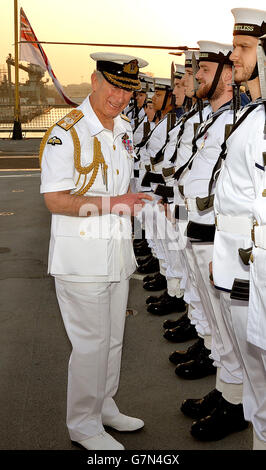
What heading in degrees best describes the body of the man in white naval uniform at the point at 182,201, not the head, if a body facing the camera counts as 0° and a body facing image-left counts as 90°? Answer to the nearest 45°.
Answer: approximately 45°

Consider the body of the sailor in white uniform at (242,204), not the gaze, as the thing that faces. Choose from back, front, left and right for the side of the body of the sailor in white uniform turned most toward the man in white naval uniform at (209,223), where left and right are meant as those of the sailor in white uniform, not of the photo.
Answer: right

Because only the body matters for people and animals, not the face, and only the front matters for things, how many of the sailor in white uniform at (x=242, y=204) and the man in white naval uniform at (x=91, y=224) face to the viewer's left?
1

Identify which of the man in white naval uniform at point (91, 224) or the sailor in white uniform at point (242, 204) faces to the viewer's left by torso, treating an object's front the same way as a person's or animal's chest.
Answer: the sailor in white uniform

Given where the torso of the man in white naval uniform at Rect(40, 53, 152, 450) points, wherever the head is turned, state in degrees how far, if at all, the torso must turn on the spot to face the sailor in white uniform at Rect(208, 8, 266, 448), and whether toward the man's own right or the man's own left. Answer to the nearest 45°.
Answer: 0° — they already face them

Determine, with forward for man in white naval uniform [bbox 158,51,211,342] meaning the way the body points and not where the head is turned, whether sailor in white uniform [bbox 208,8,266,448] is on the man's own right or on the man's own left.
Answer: on the man's own left

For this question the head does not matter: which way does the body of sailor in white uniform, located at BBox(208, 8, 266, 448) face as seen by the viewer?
to the viewer's left

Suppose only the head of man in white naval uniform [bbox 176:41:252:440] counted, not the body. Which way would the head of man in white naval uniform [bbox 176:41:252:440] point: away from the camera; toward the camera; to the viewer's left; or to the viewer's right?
to the viewer's left

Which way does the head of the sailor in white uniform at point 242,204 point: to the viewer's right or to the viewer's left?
to the viewer's left

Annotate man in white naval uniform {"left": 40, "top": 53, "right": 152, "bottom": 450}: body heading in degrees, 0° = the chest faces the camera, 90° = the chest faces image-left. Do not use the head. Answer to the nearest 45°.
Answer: approximately 315°
